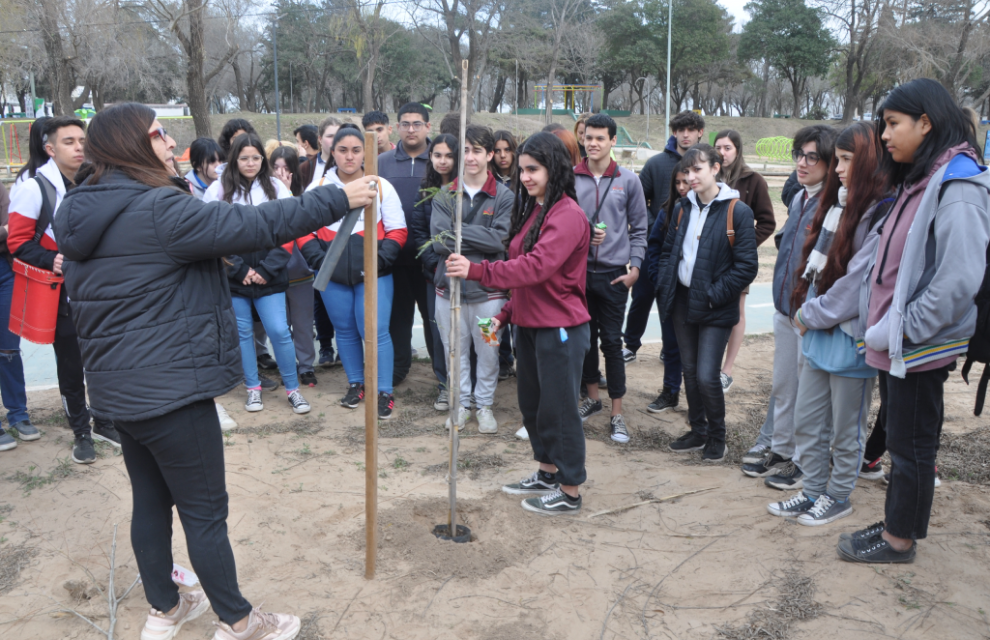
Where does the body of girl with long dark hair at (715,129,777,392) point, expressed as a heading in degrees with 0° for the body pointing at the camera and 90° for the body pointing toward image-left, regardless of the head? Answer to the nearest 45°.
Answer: approximately 45°

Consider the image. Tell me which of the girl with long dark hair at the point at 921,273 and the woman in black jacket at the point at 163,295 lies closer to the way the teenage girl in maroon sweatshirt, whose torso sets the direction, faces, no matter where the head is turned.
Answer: the woman in black jacket

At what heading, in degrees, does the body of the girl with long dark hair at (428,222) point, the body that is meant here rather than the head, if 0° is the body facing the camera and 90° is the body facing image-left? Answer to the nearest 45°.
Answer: approximately 0°

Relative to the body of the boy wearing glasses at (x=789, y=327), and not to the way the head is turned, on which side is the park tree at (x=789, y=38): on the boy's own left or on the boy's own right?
on the boy's own right

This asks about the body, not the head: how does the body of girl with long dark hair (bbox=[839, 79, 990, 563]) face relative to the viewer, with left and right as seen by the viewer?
facing to the left of the viewer

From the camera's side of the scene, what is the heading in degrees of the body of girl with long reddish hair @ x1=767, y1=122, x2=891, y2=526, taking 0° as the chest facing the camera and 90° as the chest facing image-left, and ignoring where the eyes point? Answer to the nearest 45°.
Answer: approximately 45°
